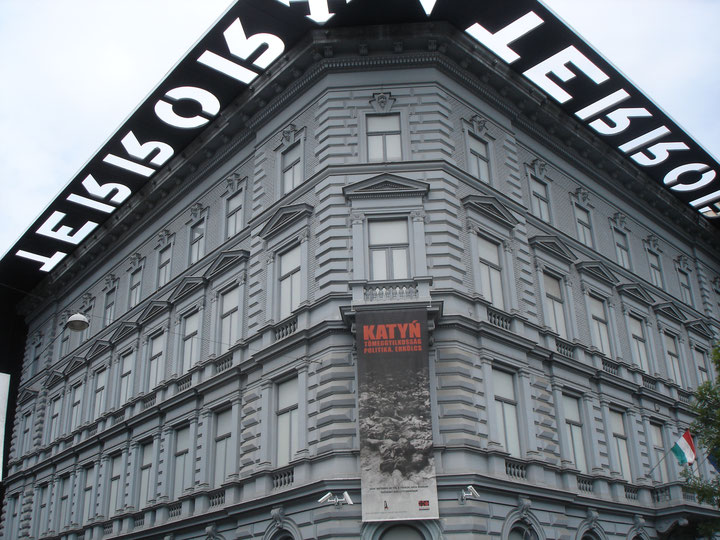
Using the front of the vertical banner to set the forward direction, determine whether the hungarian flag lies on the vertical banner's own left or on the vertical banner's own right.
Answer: on the vertical banner's own left

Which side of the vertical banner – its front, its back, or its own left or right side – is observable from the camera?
front
